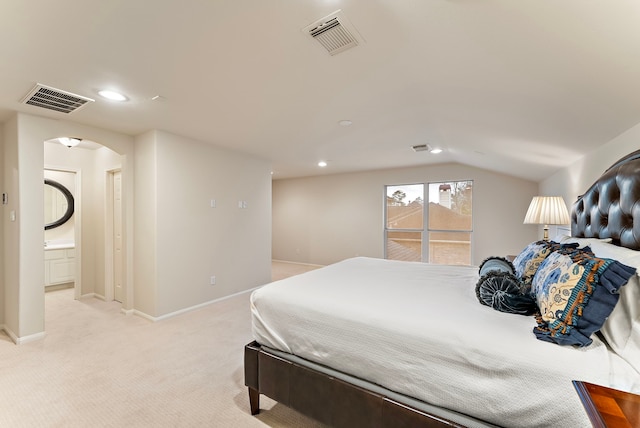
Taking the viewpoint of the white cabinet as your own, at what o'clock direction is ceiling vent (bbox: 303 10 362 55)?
The ceiling vent is roughly at 1 o'clock from the white cabinet.

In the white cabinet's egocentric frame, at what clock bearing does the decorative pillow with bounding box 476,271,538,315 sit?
The decorative pillow is roughly at 1 o'clock from the white cabinet.

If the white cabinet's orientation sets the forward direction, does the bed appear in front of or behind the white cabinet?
in front

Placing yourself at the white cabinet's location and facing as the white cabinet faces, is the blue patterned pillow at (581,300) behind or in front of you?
in front

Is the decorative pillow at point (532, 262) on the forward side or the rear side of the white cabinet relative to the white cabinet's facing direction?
on the forward side
